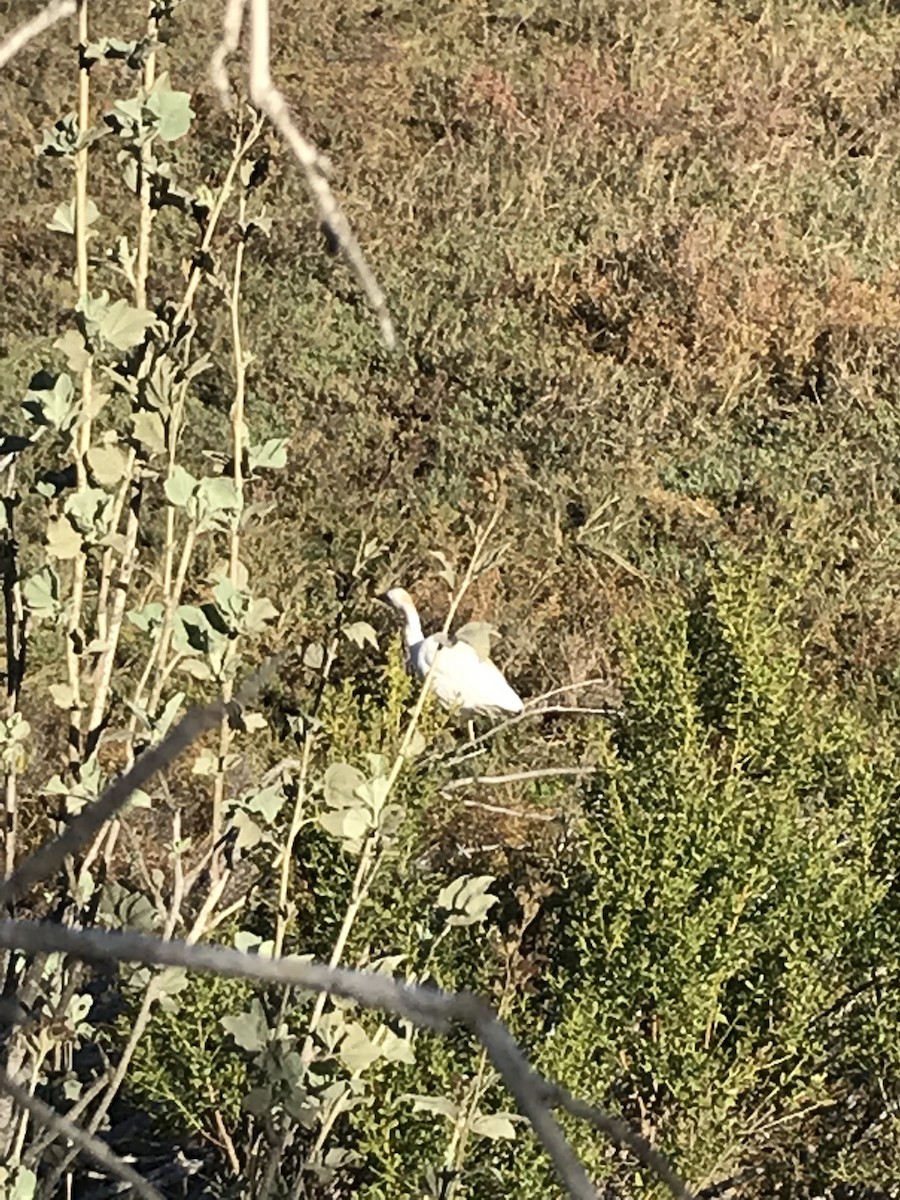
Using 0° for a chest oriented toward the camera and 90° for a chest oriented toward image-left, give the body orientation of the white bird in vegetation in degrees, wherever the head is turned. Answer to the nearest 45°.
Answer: approximately 90°
